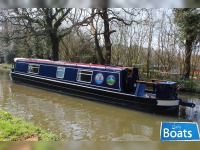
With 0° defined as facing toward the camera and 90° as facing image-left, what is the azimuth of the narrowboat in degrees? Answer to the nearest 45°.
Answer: approximately 135°
